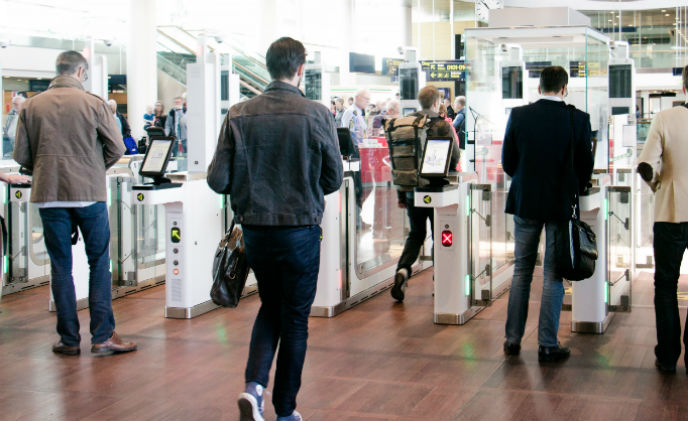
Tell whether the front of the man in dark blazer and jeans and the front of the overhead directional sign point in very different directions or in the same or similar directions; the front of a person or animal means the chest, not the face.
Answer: very different directions

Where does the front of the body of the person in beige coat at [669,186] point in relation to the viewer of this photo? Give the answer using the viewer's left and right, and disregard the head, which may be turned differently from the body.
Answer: facing away from the viewer

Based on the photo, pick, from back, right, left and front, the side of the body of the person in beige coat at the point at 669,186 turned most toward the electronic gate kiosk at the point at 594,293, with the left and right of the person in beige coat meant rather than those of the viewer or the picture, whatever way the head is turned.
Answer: front

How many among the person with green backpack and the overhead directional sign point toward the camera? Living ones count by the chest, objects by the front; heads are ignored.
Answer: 1

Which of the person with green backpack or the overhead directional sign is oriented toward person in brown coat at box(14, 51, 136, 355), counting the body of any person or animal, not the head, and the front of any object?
the overhead directional sign

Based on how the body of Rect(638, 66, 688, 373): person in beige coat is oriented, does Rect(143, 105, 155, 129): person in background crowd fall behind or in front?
in front

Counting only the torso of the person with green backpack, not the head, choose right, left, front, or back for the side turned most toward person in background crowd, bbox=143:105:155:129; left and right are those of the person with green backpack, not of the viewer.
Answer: left

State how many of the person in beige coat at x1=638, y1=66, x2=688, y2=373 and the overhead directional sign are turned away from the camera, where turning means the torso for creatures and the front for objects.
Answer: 1

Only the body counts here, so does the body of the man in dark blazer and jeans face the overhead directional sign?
yes

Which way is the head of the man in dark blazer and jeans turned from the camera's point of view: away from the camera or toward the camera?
away from the camera

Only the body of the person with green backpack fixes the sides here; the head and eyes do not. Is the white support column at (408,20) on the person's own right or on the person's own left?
on the person's own left

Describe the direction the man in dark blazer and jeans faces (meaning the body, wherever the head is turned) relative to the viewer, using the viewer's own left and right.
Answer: facing away from the viewer

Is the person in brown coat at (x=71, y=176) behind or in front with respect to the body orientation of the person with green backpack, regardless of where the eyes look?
behind

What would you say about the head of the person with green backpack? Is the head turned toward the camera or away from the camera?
away from the camera

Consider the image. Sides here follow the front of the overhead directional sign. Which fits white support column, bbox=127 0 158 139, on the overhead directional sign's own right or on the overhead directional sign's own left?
on the overhead directional sign's own right

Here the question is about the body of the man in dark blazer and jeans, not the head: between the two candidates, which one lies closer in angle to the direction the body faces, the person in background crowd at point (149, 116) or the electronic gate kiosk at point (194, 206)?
the person in background crowd

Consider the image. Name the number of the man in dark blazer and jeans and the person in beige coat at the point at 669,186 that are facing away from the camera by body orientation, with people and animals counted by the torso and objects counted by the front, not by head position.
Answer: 2
